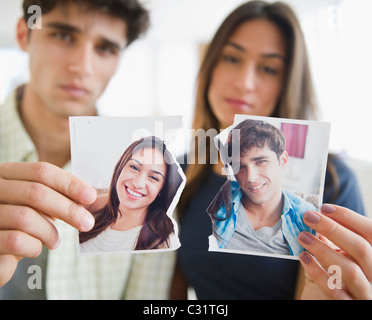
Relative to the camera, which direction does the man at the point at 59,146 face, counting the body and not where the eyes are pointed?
toward the camera

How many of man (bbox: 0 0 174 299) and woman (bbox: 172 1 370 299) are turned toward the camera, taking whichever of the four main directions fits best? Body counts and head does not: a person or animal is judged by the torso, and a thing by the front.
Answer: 2

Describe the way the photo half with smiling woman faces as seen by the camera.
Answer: facing the viewer
